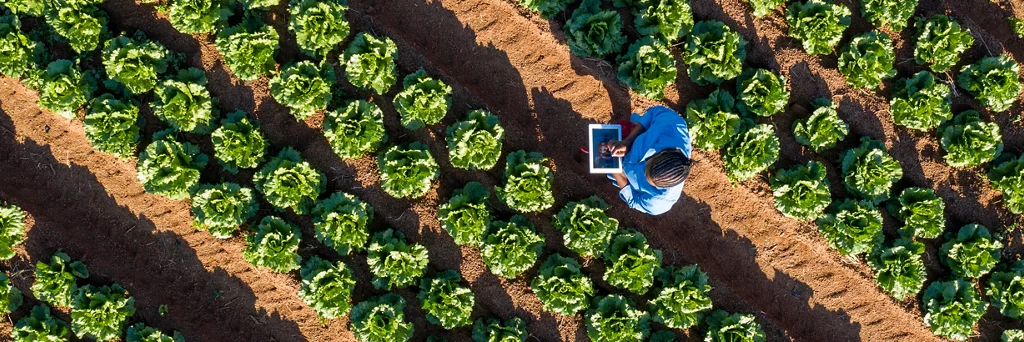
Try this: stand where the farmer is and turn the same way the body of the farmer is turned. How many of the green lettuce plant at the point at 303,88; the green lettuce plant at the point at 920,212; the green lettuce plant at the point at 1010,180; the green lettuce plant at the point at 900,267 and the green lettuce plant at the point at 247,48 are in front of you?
2

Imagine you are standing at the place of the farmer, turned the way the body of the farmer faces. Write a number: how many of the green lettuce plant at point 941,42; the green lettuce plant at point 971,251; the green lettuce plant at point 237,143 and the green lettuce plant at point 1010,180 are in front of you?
1

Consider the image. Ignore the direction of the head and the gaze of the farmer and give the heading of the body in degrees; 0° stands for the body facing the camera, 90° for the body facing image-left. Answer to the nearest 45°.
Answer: approximately 90°

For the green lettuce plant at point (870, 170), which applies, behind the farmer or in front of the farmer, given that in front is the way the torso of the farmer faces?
behind

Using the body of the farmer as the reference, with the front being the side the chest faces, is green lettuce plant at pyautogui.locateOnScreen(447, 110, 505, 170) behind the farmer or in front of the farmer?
in front

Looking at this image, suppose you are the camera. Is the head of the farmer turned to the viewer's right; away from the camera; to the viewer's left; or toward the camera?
to the viewer's left

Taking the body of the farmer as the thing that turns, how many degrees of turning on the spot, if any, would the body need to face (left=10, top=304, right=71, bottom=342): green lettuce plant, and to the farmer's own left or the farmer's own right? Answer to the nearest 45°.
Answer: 0° — they already face it

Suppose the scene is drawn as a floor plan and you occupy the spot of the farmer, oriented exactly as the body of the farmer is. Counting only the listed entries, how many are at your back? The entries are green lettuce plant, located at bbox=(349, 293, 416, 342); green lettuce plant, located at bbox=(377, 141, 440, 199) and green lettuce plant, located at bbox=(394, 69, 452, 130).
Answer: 0

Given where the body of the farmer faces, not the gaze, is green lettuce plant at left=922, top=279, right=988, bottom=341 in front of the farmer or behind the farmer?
behind

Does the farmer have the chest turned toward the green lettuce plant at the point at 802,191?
no
